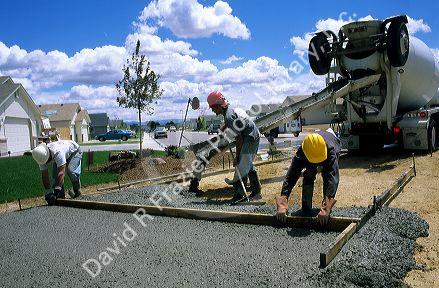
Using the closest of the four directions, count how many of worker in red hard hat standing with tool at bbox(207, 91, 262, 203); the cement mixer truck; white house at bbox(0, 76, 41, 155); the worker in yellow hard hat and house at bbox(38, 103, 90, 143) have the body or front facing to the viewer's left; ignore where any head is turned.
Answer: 1

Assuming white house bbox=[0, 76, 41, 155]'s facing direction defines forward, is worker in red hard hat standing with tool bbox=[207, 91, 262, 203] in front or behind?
in front

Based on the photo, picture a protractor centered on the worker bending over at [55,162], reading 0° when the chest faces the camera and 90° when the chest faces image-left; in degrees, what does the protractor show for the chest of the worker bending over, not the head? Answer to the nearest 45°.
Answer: approximately 45°

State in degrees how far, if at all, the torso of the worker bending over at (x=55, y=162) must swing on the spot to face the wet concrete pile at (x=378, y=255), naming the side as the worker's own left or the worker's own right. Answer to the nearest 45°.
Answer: approximately 90° to the worker's own left

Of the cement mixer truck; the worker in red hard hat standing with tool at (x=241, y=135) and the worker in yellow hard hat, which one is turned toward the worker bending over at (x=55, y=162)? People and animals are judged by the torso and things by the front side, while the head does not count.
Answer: the worker in red hard hat standing with tool at (x=241, y=135)

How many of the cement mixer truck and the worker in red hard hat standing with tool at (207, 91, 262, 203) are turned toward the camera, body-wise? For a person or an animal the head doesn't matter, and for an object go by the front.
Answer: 0

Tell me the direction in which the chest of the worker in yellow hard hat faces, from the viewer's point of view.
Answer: toward the camera

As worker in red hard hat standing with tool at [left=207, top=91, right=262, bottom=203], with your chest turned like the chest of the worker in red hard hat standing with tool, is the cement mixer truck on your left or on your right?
on your right

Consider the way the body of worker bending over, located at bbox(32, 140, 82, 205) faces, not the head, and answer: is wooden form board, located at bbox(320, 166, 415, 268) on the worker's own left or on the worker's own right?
on the worker's own left

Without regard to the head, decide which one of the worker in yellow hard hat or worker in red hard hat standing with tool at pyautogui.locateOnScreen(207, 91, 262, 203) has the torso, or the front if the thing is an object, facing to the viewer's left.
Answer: the worker in red hard hat standing with tool

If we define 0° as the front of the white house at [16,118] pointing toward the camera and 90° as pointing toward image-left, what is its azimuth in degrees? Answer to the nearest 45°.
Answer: approximately 315°

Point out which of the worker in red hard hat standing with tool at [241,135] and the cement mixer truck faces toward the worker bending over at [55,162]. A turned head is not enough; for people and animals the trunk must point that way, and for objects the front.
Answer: the worker in red hard hat standing with tool at [241,135]

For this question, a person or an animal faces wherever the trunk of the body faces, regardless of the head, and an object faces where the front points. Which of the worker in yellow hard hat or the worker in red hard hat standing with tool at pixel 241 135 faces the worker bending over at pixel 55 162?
the worker in red hard hat standing with tool at pixel 241 135

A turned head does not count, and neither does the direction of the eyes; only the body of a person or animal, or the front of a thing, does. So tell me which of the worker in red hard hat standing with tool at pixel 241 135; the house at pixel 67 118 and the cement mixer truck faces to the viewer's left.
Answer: the worker in red hard hat standing with tool

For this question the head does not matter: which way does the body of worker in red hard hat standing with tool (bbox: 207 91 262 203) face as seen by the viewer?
to the viewer's left

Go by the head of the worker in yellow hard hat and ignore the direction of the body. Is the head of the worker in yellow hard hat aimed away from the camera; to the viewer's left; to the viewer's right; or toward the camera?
toward the camera
